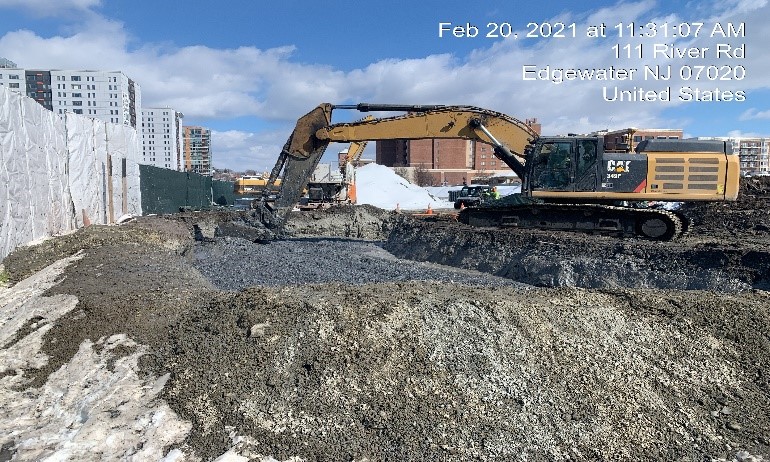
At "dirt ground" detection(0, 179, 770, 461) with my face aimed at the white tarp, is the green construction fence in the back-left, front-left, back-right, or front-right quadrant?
front-right

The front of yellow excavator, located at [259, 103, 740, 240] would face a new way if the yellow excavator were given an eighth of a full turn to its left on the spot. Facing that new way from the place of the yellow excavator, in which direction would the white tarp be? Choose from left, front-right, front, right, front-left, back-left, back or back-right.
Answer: front-right

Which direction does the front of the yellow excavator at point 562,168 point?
to the viewer's left

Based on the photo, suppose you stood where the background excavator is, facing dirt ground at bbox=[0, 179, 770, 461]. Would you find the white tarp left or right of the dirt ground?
right

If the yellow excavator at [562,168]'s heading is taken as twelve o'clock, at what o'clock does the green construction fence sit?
The green construction fence is roughly at 1 o'clock from the yellow excavator.

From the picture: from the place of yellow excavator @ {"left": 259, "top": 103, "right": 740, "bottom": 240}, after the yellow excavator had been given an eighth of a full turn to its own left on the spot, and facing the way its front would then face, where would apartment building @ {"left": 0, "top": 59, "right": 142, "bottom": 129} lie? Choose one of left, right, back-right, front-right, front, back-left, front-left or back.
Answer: right

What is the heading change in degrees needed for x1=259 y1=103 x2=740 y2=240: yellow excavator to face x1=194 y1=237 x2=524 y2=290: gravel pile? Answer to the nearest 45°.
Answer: approximately 45° to its left

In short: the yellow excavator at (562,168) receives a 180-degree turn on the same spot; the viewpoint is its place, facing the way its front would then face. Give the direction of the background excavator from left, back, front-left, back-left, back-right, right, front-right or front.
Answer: back-left
